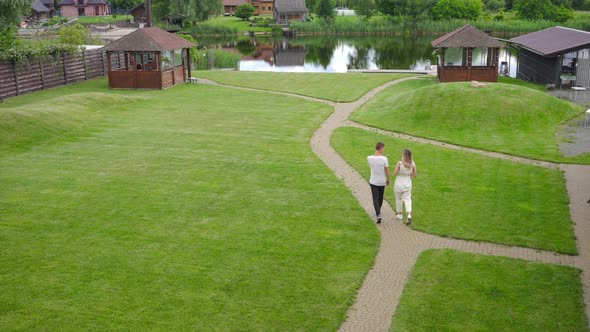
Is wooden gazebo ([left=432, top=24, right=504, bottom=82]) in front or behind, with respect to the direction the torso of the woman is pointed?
in front

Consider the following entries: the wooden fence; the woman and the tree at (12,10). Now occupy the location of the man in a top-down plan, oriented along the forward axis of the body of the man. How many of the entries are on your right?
1

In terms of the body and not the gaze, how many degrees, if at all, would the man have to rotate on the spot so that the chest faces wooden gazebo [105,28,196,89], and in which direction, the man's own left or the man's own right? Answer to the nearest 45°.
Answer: approximately 45° to the man's own left

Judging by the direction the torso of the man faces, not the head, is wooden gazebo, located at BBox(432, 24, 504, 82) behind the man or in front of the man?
in front

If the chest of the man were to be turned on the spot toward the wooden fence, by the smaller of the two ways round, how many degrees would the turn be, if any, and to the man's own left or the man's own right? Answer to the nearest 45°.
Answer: approximately 45° to the man's own left

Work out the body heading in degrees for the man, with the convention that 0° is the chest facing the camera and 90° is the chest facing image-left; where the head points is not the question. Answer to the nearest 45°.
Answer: approximately 180°

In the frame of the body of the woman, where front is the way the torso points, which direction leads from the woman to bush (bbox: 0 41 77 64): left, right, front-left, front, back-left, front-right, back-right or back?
front-left

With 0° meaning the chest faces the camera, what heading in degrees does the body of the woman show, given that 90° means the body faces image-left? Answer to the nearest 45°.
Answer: approximately 180°

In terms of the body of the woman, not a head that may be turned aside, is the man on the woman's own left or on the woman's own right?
on the woman's own left

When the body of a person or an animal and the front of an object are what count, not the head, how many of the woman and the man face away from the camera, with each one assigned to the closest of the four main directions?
2
